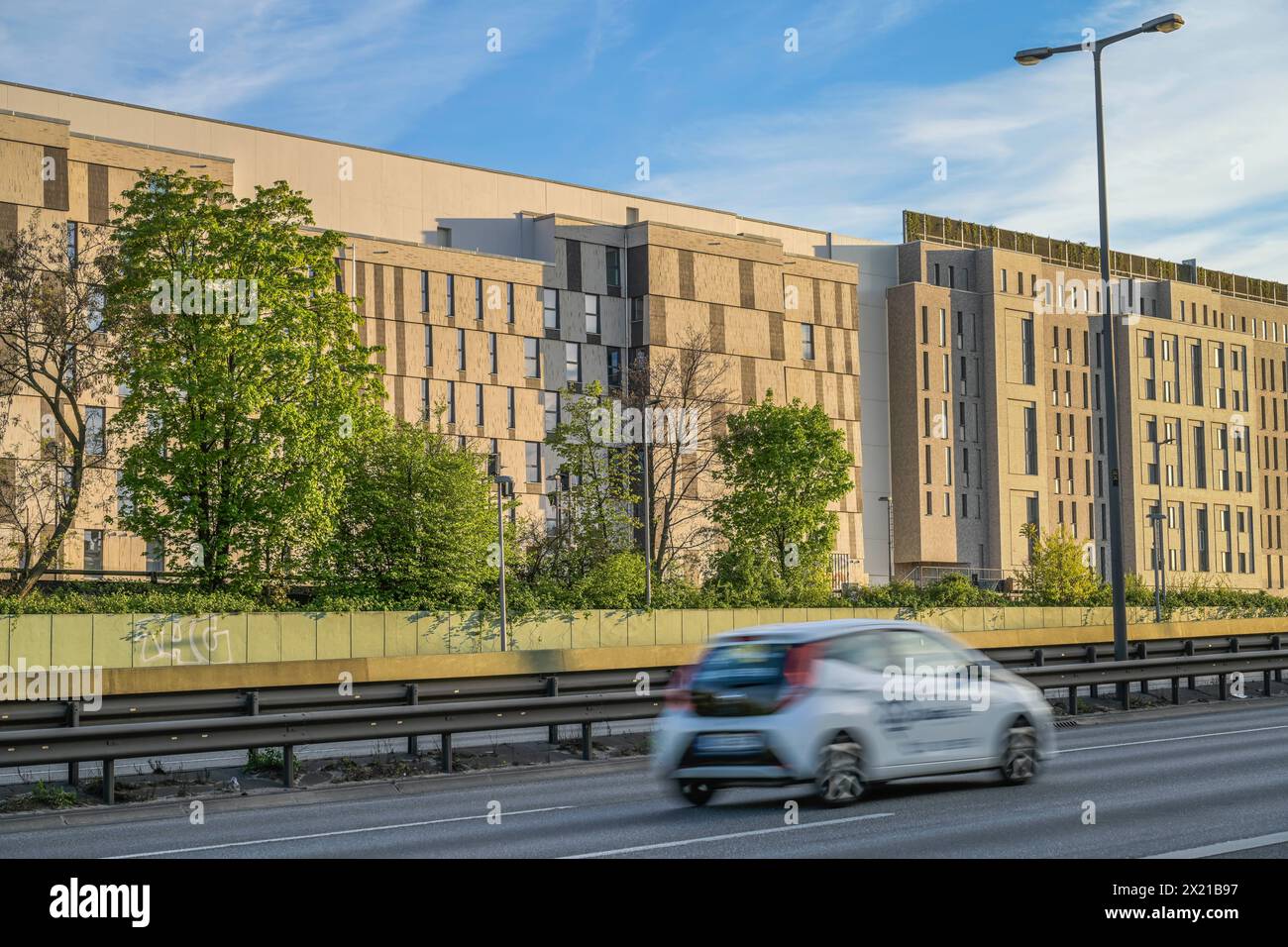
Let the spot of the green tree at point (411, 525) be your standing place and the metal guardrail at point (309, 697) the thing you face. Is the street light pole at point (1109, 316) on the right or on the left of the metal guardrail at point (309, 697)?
left

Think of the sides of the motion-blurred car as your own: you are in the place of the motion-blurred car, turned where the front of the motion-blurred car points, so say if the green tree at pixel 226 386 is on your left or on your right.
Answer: on your left

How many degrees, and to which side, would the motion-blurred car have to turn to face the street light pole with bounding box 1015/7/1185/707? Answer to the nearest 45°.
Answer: approximately 45° to its left

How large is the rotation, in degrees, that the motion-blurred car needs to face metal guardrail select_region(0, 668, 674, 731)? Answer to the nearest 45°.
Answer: approximately 90° to its left

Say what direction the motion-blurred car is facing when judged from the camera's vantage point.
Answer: facing away from the viewer and to the right of the viewer

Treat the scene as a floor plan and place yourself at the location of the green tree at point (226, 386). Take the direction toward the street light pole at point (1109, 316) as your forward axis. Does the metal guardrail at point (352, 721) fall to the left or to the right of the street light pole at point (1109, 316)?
right
